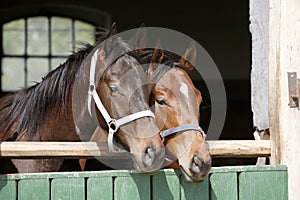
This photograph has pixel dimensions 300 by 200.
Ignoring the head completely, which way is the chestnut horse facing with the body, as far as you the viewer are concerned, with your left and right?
facing the viewer and to the right of the viewer

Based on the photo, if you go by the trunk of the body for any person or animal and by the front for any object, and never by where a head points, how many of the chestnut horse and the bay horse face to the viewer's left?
0

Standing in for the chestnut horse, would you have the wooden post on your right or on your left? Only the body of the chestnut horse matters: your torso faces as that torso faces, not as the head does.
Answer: on your left

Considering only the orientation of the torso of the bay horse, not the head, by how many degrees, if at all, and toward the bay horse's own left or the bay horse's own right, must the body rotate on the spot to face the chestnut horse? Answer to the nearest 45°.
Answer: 0° — it already faces it

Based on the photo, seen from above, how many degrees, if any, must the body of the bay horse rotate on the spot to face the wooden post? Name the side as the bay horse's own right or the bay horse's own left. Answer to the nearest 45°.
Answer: approximately 45° to the bay horse's own left
